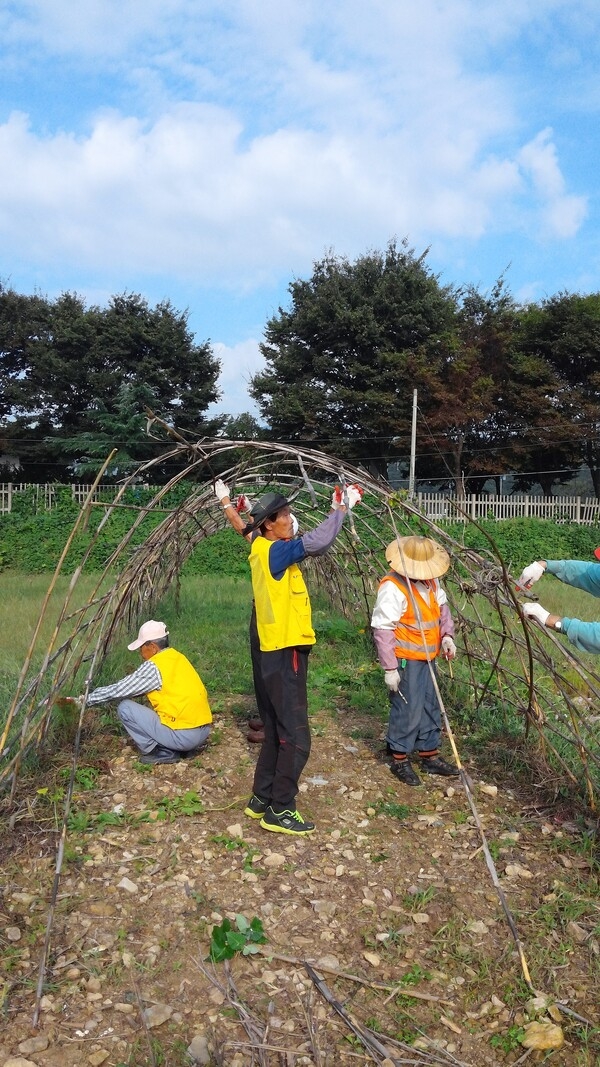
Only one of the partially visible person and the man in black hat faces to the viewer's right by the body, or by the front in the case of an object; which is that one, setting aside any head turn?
the man in black hat

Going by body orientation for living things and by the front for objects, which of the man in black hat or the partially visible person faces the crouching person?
the partially visible person

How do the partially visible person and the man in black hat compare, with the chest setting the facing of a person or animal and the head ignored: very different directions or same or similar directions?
very different directions

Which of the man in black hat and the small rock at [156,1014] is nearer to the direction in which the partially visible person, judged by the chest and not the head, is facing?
the man in black hat

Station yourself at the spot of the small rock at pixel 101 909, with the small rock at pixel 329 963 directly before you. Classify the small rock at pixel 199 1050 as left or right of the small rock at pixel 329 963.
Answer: right

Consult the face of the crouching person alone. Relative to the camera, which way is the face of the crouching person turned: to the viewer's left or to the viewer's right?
to the viewer's left

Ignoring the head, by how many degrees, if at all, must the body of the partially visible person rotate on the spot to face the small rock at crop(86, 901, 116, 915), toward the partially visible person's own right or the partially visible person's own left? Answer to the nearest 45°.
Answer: approximately 45° to the partially visible person's own left

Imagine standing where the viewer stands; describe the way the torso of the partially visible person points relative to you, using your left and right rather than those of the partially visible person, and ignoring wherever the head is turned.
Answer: facing to the left of the viewer

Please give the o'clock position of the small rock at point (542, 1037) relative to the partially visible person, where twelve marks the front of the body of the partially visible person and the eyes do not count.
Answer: The small rock is roughly at 9 o'clock from the partially visible person.
